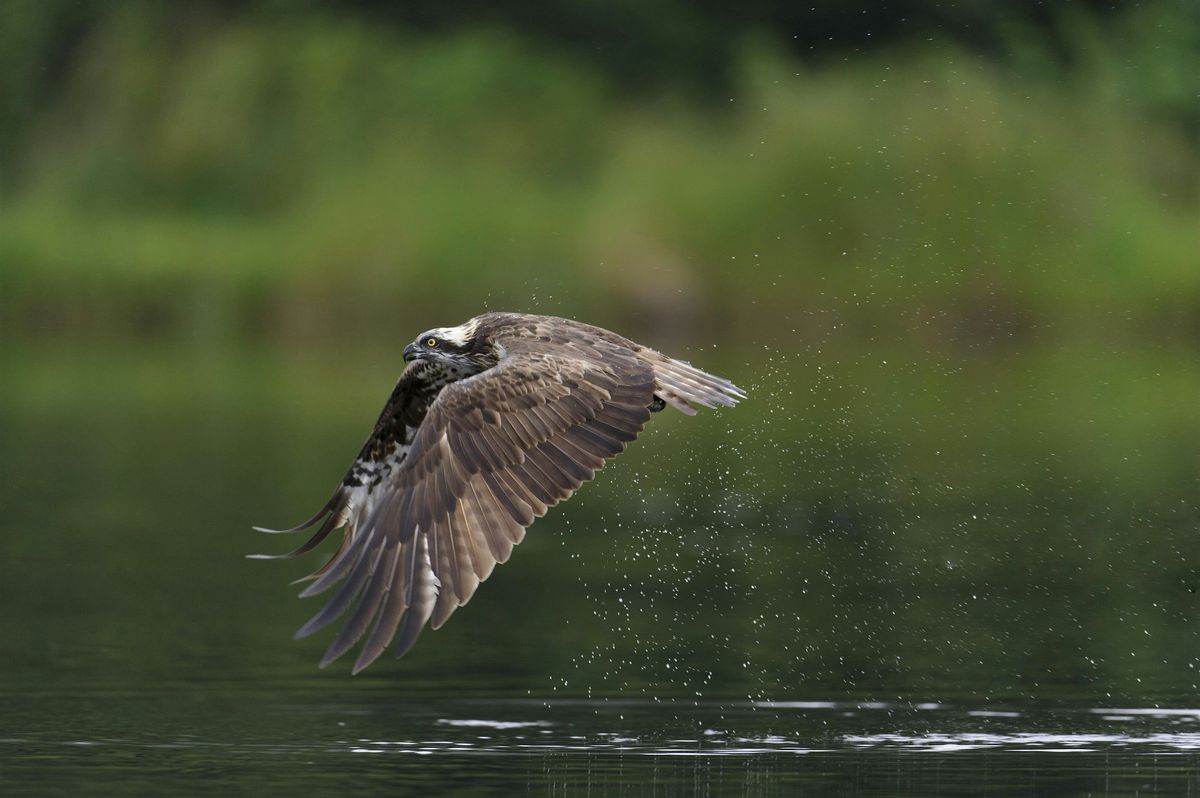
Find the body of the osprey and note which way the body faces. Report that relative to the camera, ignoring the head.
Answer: to the viewer's left
